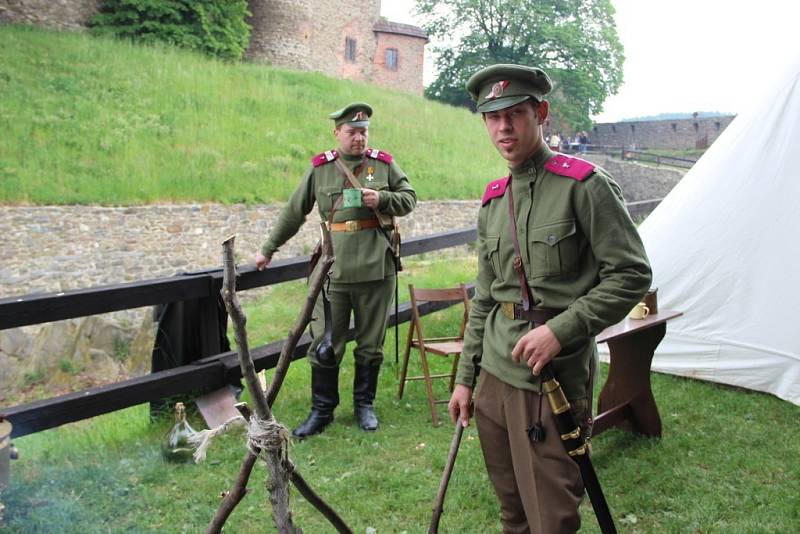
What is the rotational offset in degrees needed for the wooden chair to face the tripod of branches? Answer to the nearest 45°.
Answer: approximately 45° to its right

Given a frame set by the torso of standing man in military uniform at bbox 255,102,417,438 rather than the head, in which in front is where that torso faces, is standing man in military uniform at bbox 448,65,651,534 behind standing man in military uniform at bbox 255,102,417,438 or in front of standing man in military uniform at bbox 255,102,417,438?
in front

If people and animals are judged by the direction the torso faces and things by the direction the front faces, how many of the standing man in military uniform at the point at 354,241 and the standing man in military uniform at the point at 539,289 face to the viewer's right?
0

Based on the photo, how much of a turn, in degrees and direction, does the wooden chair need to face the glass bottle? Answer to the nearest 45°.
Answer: approximately 90° to its right

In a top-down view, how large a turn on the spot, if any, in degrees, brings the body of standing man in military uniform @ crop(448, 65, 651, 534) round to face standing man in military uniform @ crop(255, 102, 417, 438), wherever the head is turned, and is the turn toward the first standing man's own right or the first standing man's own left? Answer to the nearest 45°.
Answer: approximately 90° to the first standing man's own right

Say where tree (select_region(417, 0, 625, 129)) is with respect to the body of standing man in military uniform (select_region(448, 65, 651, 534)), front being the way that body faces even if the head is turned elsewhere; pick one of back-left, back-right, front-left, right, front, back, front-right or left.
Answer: back-right

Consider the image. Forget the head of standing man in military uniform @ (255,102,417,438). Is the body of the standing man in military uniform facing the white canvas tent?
no

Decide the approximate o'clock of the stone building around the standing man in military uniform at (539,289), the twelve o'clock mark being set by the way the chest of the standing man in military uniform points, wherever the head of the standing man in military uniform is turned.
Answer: The stone building is roughly at 4 o'clock from the standing man in military uniform.

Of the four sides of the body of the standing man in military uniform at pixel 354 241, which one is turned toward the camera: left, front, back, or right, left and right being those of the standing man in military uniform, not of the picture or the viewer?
front

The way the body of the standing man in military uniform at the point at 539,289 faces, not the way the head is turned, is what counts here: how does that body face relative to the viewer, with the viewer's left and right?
facing the viewer and to the left of the viewer

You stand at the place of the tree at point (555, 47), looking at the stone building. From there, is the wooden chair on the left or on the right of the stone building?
left
